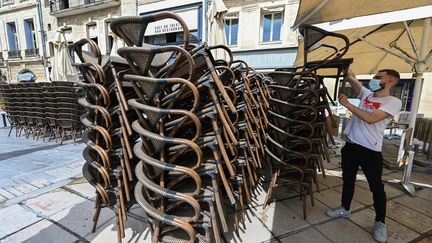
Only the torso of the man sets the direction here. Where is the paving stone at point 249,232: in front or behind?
in front

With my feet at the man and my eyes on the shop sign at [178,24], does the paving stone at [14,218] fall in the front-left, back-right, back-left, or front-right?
front-left

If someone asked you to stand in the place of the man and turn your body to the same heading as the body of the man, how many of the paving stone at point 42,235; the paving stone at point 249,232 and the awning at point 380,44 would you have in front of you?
2

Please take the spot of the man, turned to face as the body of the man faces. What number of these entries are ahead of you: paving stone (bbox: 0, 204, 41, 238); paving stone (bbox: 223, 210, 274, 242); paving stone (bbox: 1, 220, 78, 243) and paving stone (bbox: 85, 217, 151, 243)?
4

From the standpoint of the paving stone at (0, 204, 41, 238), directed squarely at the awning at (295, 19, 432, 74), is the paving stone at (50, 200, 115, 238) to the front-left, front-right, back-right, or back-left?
front-right

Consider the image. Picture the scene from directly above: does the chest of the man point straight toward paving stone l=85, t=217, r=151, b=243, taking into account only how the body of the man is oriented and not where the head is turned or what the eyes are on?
yes

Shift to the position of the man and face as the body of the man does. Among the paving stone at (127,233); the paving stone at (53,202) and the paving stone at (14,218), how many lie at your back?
0

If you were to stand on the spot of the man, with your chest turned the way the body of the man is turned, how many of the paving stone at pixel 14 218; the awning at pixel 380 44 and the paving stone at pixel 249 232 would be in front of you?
2

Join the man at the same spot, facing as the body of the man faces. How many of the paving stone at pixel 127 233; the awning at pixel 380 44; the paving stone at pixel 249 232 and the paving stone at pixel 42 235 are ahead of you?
3

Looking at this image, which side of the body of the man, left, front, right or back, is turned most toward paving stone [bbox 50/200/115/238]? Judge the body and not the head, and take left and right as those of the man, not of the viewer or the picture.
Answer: front

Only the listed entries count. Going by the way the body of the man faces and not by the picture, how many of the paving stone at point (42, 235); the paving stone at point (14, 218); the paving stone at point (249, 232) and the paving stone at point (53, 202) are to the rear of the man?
0

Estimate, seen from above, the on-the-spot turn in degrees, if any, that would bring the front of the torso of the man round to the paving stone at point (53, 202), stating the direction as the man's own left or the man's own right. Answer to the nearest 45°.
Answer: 0° — they already face it

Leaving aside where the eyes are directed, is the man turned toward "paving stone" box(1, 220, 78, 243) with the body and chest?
yes

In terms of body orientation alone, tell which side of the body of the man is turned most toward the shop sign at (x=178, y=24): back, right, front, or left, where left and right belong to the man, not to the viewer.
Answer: right

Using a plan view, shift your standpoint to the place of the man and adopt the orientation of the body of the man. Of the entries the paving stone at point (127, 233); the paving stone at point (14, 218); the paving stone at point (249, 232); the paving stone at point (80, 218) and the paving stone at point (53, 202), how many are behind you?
0
